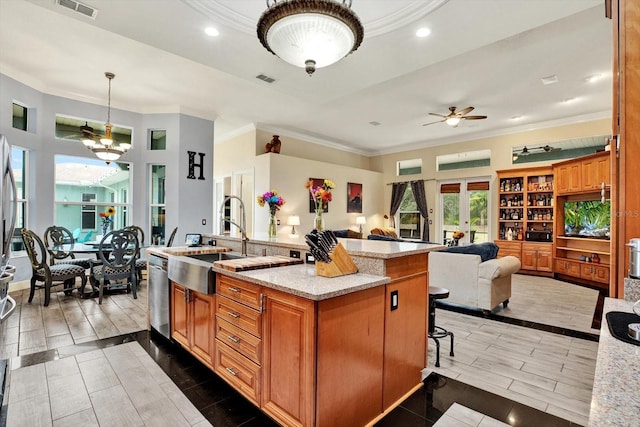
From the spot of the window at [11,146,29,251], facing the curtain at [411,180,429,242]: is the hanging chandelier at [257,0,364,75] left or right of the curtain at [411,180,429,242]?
right

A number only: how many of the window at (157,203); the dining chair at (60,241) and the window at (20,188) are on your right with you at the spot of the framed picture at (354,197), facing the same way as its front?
3

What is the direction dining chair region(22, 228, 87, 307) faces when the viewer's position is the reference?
facing away from the viewer and to the right of the viewer

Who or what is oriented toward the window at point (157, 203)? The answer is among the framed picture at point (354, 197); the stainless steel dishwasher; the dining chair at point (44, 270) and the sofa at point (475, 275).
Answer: the dining chair
